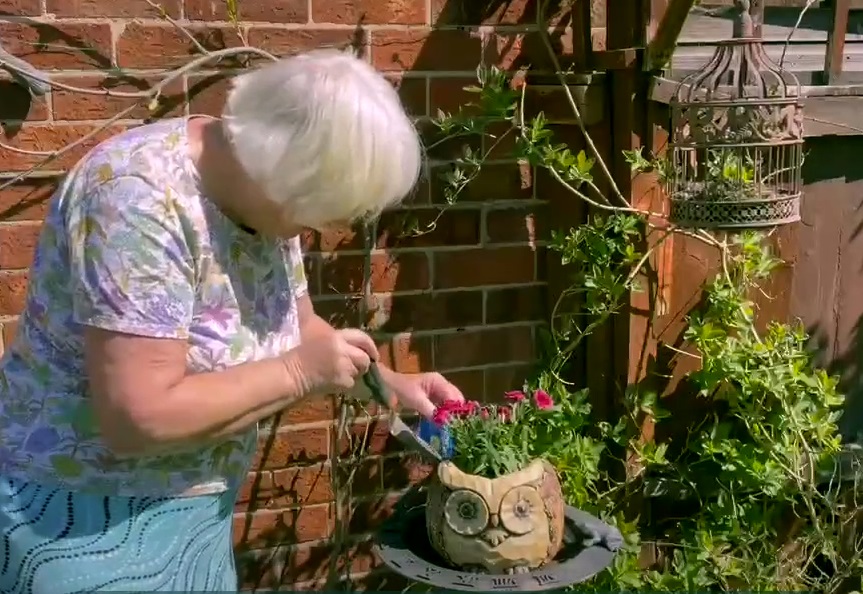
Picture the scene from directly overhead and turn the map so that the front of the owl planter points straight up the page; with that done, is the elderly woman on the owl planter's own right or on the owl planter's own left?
on the owl planter's own right

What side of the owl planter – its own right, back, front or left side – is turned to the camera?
front

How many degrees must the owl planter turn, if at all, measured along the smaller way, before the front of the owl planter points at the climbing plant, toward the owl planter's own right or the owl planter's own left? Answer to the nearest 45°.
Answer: approximately 135° to the owl planter's own left

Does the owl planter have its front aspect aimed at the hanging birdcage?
no

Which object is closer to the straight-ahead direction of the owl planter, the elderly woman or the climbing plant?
the elderly woman

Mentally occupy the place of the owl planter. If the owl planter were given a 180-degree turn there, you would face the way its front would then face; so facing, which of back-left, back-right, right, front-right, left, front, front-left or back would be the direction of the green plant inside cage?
front-right
